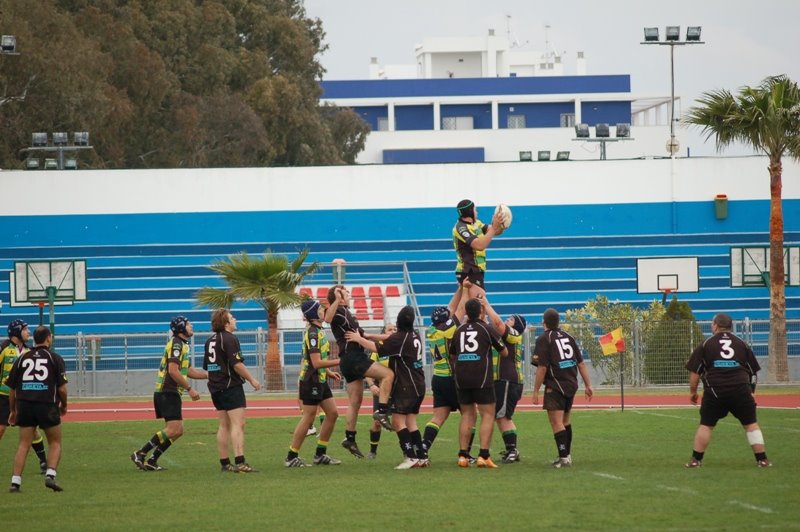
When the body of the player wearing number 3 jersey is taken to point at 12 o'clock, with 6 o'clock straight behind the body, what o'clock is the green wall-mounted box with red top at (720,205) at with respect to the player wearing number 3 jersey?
The green wall-mounted box with red top is roughly at 12 o'clock from the player wearing number 3 jersey.

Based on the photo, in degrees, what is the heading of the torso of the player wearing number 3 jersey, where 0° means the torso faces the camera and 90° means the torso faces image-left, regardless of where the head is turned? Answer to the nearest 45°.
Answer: approximately 180°

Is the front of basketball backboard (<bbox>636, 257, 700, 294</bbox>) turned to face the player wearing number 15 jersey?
yes

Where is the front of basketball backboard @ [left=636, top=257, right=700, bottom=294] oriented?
toward the camera

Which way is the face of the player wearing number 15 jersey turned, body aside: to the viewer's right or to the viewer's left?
to the viewer's left

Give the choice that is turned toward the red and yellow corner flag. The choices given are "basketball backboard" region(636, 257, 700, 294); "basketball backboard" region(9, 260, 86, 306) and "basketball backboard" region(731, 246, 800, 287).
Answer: "basketball backboard" region(636, 257, 700, 294)

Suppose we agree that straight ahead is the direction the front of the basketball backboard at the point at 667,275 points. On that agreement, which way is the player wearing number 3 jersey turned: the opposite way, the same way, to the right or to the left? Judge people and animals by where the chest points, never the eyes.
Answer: the opposite way

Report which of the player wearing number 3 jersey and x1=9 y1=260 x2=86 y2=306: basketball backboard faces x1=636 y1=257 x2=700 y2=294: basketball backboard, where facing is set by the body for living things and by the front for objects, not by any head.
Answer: the player wearing number 3 jersey
